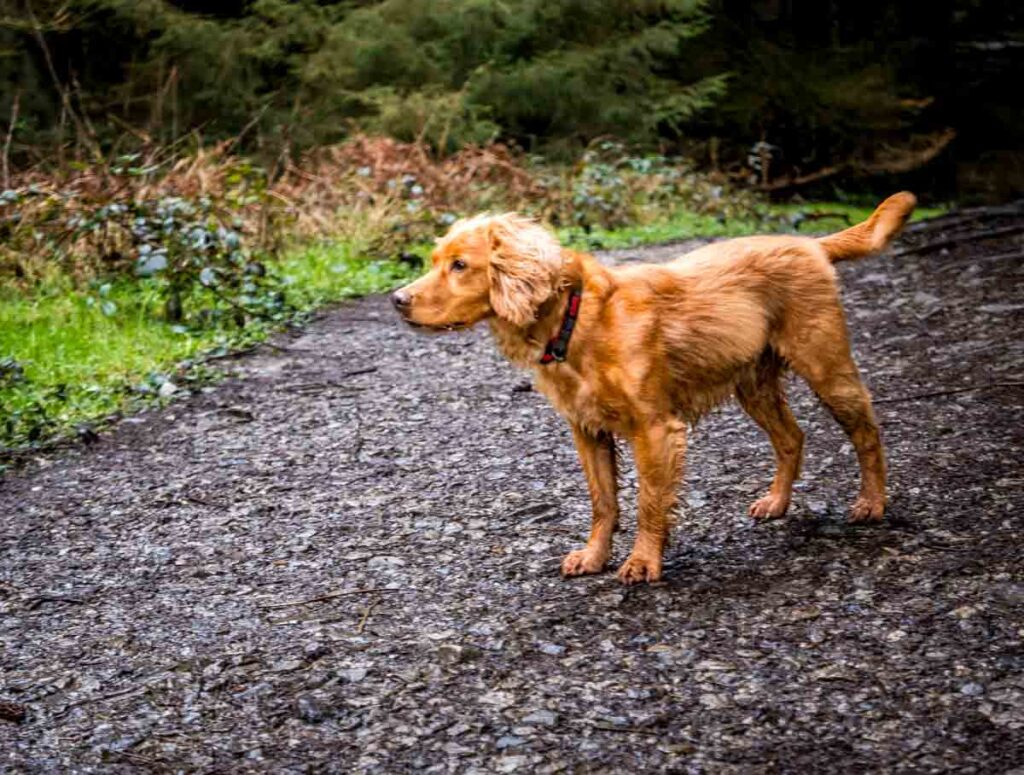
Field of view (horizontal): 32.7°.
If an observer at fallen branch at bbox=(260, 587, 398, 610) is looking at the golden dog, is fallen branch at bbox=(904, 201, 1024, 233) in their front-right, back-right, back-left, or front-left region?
front-left

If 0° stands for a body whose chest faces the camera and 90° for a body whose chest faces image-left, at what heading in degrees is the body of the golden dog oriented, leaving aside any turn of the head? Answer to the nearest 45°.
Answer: approximately 45°

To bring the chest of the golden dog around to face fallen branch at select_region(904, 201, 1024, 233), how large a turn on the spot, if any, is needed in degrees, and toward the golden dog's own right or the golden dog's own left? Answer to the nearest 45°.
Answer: approximately 135° to the golden dog's own right

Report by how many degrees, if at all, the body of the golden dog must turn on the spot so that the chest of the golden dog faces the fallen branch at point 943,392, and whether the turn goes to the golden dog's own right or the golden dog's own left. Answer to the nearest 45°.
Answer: approximately 180°

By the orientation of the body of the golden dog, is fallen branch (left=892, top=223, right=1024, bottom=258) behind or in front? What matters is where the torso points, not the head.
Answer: behind

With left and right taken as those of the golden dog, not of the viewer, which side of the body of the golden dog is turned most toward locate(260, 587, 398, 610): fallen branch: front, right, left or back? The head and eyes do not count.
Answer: front

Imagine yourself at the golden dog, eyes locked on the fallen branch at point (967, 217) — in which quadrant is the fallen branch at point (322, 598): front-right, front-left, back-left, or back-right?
back-left

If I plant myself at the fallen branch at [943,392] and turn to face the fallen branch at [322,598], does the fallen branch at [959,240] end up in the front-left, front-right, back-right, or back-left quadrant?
back-right

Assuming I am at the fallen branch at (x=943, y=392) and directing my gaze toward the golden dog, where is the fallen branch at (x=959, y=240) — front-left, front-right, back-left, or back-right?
back-right
